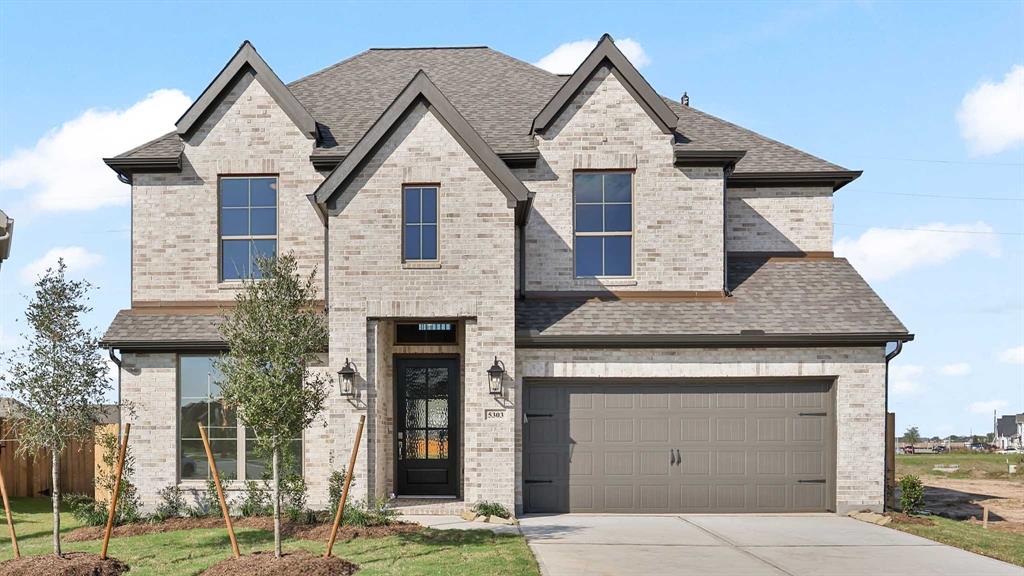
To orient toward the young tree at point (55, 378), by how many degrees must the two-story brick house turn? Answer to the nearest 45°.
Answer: approximately 45° to its right

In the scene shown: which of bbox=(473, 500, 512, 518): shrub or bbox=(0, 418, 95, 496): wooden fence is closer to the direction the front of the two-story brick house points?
the shrub

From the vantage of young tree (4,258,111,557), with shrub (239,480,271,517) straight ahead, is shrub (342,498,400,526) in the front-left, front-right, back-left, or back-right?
front-right

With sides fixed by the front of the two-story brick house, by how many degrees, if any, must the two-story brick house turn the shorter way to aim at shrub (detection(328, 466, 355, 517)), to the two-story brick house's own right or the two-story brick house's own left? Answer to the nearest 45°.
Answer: approximately 45° to the two-story brick house's own right

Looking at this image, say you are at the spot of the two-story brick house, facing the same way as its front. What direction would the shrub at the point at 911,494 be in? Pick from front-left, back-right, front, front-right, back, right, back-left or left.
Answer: left

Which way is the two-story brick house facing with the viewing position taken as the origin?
facing the viewer
